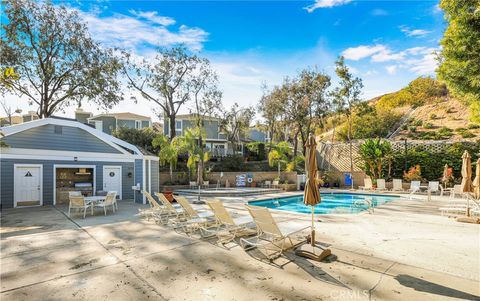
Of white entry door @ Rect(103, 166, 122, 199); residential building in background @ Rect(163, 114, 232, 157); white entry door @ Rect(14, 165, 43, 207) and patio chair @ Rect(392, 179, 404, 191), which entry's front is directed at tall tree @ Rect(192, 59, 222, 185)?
the residential building in background

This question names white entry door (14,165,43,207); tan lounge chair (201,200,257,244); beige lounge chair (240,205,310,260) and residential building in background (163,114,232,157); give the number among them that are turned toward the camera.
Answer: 2

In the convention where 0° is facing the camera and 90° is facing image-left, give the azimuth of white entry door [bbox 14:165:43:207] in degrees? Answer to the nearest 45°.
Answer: approximately 0°

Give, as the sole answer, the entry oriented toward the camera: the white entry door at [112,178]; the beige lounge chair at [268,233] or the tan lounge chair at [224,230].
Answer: the white entry door

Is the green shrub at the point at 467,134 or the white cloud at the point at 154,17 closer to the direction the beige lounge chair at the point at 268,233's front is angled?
the green shrub

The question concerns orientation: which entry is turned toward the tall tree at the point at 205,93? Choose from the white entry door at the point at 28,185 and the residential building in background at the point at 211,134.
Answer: the residential building in background

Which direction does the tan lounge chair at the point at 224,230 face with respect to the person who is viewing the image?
facing away from the viewer and to the right of the viewer

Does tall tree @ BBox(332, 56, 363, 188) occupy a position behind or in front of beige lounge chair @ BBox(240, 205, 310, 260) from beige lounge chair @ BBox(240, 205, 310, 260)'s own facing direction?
in front

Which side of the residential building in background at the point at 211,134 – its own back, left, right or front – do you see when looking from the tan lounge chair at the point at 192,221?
front

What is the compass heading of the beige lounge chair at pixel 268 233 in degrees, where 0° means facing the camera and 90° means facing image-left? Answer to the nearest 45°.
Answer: approximately 225°

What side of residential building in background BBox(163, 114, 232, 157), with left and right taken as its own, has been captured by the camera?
front

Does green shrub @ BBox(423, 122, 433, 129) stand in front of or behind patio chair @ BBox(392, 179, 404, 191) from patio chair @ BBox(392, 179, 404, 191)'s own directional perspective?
behind
